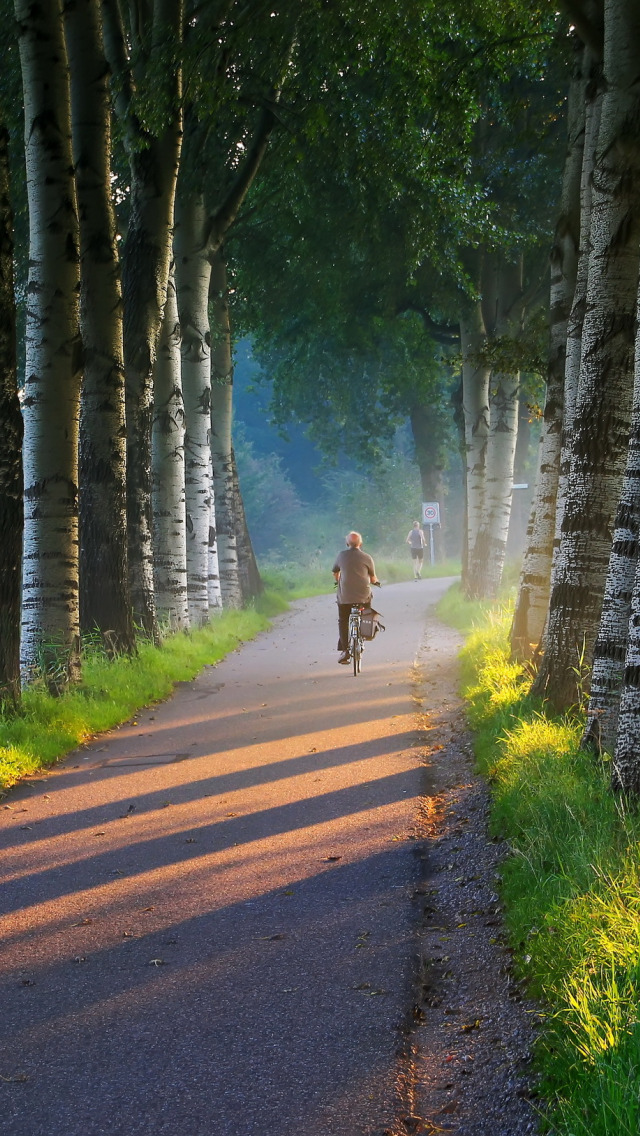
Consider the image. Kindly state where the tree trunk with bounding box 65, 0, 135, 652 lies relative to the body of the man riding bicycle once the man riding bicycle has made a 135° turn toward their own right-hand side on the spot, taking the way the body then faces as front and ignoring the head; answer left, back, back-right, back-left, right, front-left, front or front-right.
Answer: right

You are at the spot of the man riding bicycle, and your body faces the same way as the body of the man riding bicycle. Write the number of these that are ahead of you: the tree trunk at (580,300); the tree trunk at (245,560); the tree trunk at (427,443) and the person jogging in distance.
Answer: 3

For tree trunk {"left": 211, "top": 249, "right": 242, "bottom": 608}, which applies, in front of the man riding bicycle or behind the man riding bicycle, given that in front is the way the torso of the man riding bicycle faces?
in front

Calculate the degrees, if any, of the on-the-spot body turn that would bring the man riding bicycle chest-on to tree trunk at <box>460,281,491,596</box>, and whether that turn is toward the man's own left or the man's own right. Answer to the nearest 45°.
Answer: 0° — they already face it

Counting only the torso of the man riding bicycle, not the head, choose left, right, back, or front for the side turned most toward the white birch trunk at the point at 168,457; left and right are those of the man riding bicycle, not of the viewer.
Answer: left

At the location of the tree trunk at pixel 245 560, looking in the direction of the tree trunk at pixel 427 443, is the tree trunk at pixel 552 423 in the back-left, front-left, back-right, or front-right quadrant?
back-right

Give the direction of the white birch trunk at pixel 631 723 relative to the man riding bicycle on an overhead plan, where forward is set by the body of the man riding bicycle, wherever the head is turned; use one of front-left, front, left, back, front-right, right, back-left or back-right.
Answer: back

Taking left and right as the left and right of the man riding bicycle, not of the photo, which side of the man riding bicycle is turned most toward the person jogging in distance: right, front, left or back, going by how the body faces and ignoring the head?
front

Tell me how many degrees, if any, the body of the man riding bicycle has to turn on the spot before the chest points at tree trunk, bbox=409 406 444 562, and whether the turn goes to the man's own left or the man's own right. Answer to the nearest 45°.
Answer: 0° — they already face it

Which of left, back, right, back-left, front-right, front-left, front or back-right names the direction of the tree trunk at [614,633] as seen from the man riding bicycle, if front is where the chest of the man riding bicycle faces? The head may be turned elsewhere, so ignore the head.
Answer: back

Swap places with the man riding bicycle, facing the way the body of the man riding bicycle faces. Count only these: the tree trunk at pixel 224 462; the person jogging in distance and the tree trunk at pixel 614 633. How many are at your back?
1

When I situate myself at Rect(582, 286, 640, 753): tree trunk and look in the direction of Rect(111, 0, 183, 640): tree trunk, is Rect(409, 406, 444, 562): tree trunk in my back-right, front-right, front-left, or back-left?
front-right

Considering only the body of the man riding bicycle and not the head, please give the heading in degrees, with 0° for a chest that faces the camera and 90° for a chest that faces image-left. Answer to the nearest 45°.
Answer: approximately 180°

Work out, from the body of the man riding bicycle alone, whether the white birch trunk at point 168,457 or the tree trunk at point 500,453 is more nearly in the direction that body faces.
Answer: the tree trunk

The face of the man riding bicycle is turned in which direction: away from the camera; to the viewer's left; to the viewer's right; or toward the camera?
away from the camera

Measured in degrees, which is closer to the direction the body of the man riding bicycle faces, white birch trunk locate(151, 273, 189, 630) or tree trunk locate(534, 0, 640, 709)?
the white birch trunk

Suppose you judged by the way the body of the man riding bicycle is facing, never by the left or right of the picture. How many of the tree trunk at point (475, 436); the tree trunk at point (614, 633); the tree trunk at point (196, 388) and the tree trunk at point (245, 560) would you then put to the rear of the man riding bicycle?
1
